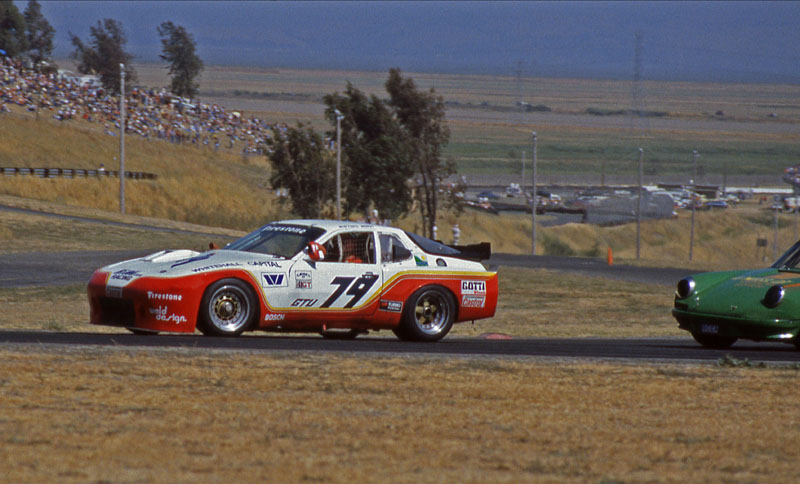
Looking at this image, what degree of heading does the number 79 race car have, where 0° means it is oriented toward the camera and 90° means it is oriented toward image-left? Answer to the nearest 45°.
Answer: approximately 45°

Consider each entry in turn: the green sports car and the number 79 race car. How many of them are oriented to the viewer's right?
0

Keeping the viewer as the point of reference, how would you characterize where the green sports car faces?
facing the viewer and to the left of the viewer

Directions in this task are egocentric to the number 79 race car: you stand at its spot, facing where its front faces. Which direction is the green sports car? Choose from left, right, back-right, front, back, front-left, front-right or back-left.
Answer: back-left

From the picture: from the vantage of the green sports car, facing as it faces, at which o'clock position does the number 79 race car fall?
The number 79 race car is roughly at 1 o'clock from the green sports car.

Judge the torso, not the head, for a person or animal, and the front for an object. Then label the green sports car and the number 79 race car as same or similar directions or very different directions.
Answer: same or similar directions
